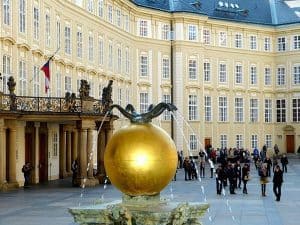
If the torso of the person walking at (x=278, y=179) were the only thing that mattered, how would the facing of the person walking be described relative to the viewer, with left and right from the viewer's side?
facing the viewer

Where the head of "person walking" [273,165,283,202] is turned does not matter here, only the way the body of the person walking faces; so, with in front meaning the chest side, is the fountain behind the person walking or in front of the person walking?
in front
